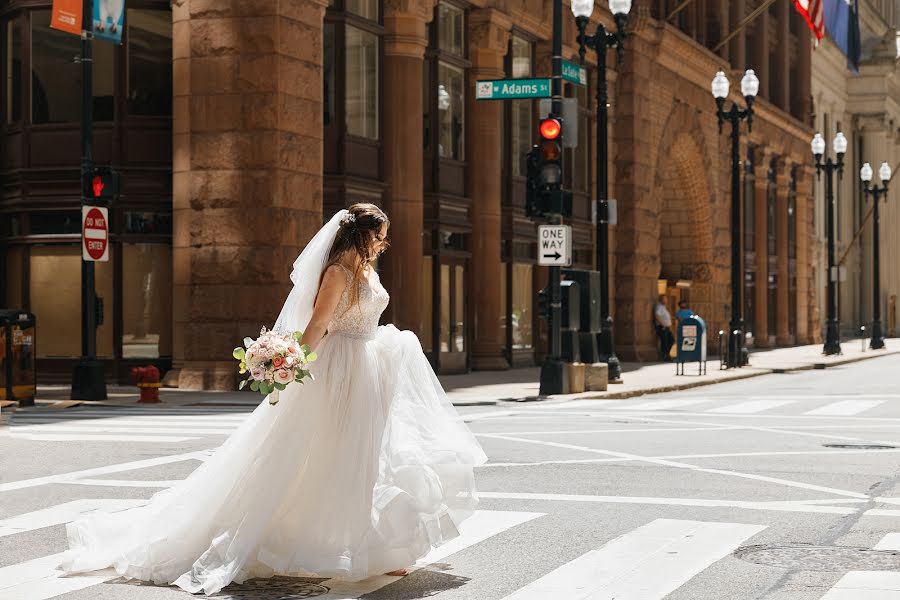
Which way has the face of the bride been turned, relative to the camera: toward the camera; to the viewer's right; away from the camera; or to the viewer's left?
to the viewer's right

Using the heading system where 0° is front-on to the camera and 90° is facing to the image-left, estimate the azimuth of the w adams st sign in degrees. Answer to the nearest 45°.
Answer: approximately 0°

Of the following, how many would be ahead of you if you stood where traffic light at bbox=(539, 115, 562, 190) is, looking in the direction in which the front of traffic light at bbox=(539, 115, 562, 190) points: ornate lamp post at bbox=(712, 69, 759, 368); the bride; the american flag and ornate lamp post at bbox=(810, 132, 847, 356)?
1

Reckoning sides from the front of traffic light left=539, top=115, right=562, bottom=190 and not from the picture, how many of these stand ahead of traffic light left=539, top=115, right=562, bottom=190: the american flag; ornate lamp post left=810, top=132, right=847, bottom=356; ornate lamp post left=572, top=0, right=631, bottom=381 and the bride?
1

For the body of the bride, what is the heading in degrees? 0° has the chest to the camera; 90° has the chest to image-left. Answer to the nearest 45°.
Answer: approximately 270°

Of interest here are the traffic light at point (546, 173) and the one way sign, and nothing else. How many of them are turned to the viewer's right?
0

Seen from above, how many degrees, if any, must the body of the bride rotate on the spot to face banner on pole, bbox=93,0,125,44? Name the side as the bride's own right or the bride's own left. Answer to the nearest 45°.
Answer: approximately 90° to the bride's own left
